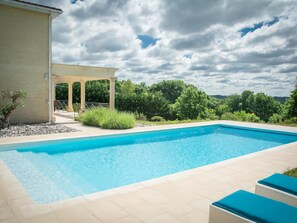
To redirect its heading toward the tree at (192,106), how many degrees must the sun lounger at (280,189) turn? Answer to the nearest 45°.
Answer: approximately 45° to its right

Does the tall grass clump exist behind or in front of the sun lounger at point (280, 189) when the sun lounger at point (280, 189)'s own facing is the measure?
in front

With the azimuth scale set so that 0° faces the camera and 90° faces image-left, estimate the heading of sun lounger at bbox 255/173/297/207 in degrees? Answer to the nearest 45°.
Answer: approximately 135°

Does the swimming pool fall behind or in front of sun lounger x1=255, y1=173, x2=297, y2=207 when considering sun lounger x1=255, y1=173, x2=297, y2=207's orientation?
in front

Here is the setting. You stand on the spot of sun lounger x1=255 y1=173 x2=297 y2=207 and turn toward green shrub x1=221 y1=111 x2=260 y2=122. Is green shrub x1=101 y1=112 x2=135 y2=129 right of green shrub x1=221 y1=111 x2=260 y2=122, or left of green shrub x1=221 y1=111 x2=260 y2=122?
left

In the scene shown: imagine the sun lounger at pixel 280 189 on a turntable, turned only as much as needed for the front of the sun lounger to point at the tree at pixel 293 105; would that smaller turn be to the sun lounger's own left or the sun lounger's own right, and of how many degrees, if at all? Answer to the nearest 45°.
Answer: approximately 45° to the sun lounger's own right

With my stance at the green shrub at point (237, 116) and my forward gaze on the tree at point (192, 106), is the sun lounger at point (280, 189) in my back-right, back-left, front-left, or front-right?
back-left

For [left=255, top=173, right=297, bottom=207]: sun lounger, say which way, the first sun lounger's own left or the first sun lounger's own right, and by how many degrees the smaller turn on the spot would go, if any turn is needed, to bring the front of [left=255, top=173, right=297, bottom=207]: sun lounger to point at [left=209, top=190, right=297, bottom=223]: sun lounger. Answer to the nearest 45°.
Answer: approximately 135° to the first sun lounger's own left
